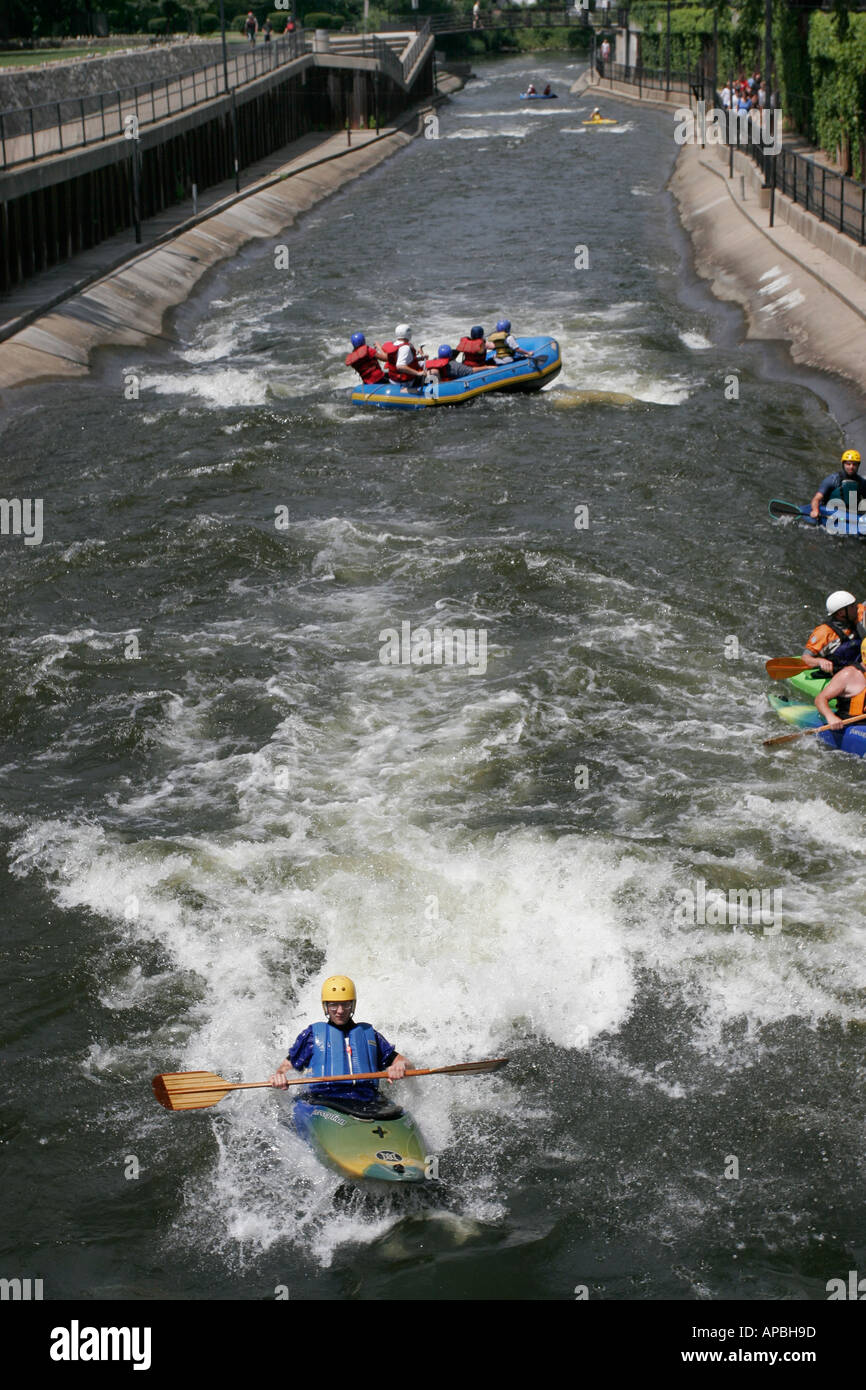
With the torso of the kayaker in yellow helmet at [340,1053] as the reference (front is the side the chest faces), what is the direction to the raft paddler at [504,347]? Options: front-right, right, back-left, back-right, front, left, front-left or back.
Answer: back

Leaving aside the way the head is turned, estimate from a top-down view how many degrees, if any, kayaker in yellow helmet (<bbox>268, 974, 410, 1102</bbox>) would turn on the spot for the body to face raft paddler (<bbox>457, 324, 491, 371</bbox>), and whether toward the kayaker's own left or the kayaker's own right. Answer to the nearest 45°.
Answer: approximately 180°

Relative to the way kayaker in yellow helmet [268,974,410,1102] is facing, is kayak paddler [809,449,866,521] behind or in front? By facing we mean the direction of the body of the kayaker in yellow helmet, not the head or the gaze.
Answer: behind

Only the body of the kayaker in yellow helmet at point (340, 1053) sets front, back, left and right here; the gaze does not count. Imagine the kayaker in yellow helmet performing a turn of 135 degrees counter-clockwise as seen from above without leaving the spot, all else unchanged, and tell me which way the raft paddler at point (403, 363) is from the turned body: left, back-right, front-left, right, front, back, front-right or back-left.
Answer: front-left

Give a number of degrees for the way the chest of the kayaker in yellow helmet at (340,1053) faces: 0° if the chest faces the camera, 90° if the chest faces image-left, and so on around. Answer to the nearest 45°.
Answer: approximately 0°

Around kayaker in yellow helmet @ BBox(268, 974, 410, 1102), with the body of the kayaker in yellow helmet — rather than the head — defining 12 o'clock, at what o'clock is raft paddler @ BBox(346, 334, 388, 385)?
The raft paddler is roughly at 6 o'clock from the kayaker in yellow helmet.
